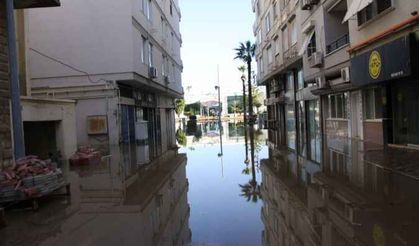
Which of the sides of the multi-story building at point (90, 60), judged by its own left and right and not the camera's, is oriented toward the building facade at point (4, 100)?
right

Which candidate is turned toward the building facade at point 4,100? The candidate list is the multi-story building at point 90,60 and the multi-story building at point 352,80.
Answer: the multi-story building at point 352,80

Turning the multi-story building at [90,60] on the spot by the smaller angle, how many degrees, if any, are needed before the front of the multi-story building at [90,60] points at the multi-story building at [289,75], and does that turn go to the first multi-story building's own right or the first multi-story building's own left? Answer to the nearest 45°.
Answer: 0° — it already faces it

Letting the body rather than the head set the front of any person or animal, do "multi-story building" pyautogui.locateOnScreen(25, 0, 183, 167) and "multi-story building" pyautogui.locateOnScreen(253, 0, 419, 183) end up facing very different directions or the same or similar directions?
very different directions

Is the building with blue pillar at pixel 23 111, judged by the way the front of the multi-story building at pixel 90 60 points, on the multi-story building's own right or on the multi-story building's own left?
on the multi-story building's own right

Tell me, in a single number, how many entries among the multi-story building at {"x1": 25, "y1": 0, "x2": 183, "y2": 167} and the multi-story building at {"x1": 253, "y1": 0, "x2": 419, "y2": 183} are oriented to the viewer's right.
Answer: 1

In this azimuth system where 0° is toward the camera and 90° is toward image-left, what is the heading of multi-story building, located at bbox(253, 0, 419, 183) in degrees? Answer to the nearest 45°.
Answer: approximately 45°

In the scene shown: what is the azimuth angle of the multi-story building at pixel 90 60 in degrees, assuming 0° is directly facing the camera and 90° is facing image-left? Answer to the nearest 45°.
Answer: approximately 270°

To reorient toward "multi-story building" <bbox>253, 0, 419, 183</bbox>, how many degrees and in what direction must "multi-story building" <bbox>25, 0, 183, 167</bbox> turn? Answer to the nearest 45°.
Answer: approximately 45° to its right
